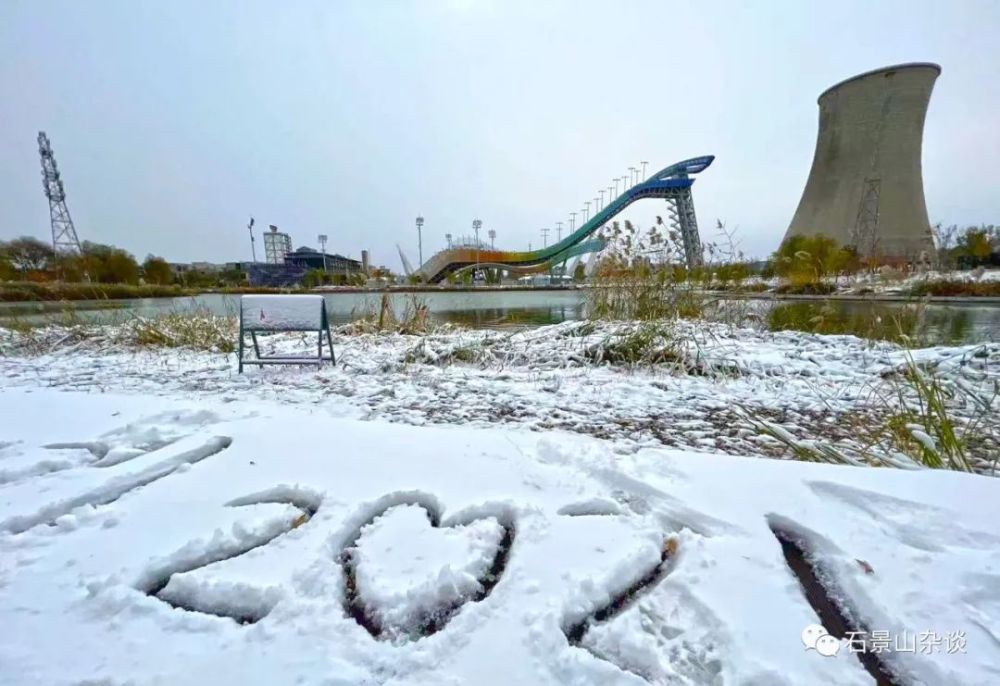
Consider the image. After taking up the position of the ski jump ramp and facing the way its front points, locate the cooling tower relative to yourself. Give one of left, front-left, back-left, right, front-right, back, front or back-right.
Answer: back-left

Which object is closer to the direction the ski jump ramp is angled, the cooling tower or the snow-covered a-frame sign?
the snow-covered a-frame sign

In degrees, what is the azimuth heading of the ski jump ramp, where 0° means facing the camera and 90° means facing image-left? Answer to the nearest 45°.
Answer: approximately 90°

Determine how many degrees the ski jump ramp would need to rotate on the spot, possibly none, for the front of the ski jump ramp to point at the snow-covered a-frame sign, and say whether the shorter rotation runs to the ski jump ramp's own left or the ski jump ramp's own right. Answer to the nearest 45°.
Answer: approximately 90° to the ski jump ramp's own left
